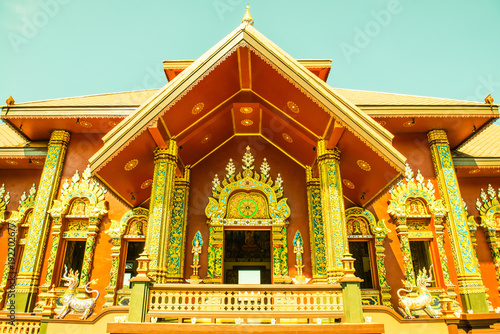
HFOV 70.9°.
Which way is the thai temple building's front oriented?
toward the camera
